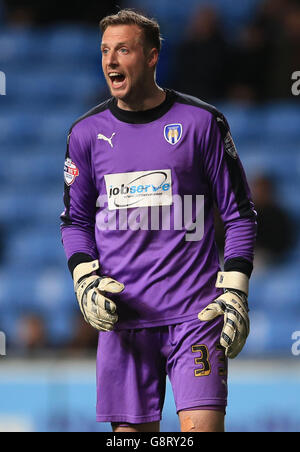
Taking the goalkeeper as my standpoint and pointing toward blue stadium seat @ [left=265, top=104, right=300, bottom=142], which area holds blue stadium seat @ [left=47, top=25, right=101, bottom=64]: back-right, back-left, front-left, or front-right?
front-left

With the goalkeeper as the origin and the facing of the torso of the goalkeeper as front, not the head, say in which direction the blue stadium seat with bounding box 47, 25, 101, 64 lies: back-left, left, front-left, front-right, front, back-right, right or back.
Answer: back-right

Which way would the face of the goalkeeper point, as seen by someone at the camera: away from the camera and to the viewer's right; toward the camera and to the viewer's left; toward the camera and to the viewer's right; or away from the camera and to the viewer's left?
toward the camera and to the viewer's left

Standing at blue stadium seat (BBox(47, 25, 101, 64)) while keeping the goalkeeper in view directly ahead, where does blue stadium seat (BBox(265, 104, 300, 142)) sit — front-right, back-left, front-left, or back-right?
front-left

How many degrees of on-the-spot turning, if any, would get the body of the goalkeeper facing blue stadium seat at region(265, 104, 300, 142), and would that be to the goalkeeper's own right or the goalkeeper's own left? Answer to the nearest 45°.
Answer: approximately 135° to the goalkeeper's own right
